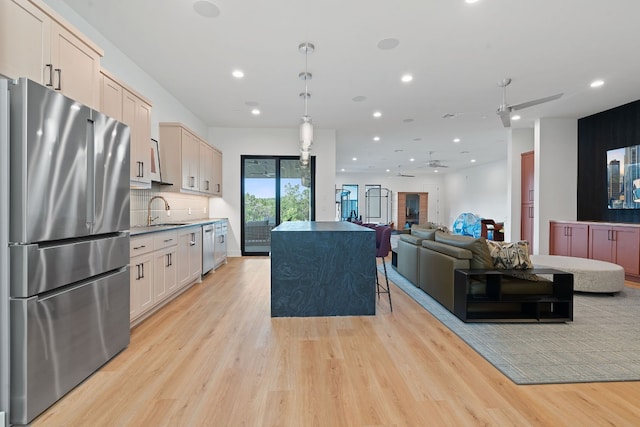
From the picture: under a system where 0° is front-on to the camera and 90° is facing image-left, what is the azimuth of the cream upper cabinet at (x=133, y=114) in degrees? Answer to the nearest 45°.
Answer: approximately 315°

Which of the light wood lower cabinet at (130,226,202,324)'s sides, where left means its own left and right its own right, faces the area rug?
front

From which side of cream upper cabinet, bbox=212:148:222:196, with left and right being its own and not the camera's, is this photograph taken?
right

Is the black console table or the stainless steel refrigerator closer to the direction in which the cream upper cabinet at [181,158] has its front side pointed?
the black console table

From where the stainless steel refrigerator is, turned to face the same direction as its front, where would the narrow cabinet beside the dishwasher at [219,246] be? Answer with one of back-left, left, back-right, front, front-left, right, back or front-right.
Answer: left

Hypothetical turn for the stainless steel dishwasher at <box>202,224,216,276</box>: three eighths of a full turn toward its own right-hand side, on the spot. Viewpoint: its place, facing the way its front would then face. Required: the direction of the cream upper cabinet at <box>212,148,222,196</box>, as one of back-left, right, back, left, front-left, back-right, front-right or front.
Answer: back-right

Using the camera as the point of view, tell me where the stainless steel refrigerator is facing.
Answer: facing the viewer and to the right of the viewer

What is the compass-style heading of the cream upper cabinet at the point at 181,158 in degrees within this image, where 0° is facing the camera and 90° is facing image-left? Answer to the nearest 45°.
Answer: approximately 270°

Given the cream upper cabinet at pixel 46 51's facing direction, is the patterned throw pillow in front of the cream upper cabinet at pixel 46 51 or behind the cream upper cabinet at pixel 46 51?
in front

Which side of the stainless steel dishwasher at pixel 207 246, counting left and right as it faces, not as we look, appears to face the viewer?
right

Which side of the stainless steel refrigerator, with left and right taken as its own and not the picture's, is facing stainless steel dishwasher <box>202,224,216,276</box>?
left

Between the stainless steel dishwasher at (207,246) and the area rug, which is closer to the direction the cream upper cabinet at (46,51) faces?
the area rug

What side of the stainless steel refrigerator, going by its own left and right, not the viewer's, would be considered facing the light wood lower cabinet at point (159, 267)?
left

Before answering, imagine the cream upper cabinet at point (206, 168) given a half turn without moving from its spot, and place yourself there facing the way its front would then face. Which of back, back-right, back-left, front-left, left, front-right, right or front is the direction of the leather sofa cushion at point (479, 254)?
back-left

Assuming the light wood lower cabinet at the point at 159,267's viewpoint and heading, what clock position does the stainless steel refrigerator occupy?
The stainless steel refrigerator is roughly at 2 o'clock from the light wood lower cabinet.

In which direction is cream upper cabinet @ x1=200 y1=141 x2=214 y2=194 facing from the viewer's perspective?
to the viewer's right
